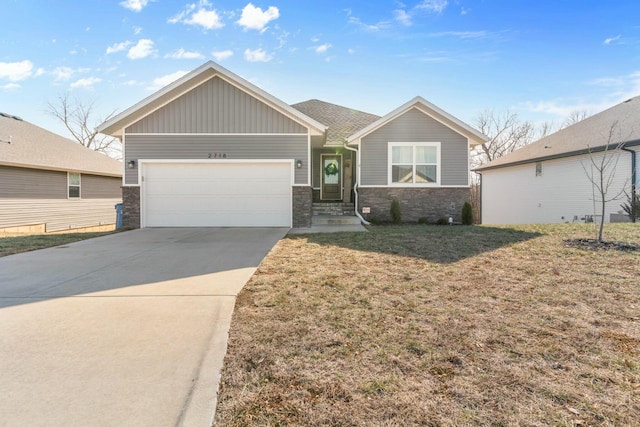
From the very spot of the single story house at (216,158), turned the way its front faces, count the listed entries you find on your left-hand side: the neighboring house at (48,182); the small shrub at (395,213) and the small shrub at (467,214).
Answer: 2

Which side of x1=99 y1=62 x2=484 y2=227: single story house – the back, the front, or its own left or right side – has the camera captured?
front

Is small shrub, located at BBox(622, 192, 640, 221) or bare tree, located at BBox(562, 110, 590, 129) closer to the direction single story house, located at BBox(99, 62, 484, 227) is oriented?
the small shrub

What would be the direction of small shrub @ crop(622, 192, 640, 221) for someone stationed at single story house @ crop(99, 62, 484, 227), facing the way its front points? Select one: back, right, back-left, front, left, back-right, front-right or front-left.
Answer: left

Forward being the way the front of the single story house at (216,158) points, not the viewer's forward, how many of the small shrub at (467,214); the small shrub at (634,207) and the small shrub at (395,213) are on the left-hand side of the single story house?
3

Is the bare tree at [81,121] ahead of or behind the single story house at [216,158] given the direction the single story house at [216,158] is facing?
behind

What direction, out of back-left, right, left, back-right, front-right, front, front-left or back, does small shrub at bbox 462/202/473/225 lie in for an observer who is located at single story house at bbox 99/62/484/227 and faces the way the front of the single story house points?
left

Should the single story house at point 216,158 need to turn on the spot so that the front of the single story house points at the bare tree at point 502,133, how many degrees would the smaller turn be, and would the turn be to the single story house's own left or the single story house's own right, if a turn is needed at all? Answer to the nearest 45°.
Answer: approximately 135° to the single story house's own left
